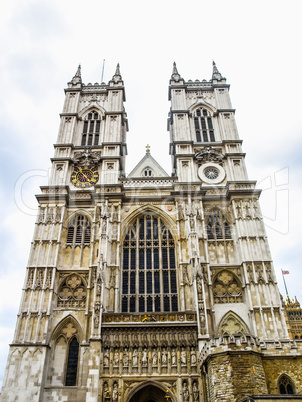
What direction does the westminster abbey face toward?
toward the camera
